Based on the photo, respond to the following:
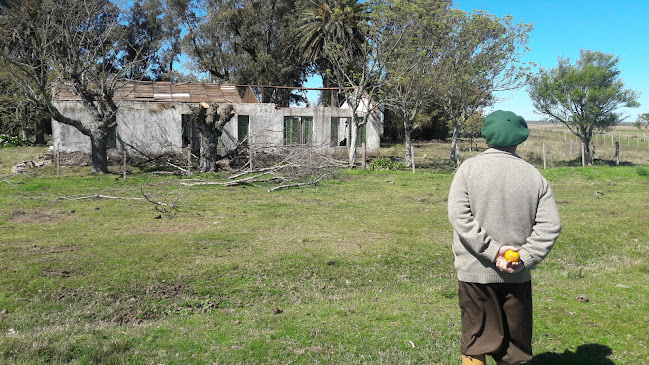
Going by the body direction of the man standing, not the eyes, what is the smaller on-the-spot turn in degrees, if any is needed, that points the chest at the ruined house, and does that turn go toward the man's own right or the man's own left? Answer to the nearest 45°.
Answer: approximately 45° to the man's own left

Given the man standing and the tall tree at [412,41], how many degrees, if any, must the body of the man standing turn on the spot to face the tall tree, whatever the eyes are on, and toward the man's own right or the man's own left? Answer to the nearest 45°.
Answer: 0° — they already face it

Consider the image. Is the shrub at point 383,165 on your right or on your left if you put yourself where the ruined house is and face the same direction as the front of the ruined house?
on your left

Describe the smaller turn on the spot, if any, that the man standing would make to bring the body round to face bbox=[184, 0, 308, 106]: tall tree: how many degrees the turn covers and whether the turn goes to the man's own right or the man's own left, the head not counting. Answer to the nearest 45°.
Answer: approximately 45° to the man's own left

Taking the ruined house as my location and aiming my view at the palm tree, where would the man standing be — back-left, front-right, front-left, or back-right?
back-right

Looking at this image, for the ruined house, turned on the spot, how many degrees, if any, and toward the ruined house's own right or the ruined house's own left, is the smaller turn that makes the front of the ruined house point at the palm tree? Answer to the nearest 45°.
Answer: approximately 135° to the ruined house's own left

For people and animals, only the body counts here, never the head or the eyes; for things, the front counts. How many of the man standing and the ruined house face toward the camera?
1

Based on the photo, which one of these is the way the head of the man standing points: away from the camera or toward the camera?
away from the camera

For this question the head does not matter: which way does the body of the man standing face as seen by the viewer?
away from the camera

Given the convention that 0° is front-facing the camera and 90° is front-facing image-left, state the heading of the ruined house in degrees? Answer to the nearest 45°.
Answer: approximately 0°
